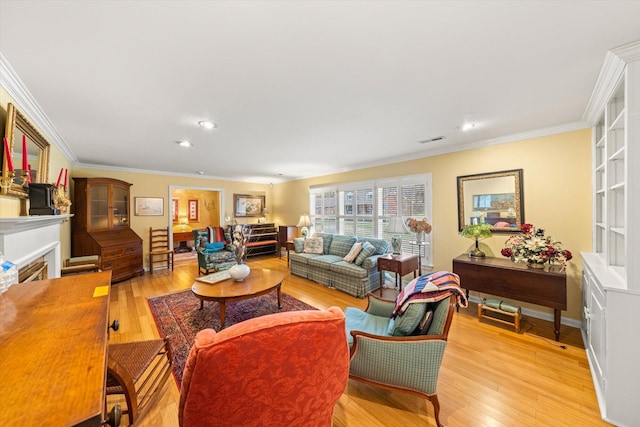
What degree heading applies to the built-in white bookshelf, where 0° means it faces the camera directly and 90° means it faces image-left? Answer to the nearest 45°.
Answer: approximately 90°

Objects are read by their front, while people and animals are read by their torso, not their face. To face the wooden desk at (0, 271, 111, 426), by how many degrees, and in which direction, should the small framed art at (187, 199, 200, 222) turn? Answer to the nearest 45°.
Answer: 0° — it already faces it

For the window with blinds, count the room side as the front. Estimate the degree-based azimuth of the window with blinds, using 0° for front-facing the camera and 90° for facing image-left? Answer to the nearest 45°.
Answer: approximately 45°

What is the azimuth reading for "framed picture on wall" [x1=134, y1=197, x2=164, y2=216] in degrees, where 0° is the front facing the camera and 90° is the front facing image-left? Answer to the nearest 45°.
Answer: approximately 0°

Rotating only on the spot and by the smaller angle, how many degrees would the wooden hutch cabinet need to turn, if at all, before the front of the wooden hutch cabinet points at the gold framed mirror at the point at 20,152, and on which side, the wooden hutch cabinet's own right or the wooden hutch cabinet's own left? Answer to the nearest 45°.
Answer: approximately 45° to the wooden hutch cabinet's own right

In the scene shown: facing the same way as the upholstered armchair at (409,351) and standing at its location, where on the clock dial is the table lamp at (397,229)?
The table lamp is roughly at 3 o'clock from the upholstered armchair.

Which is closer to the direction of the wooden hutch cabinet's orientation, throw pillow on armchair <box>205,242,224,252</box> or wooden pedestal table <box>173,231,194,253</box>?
the throw pillow on armchair

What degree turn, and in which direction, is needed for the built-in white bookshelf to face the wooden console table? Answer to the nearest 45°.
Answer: approximately 45° to its right

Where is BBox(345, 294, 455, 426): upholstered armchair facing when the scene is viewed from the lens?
facing to the left of the viewer
